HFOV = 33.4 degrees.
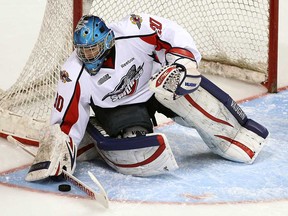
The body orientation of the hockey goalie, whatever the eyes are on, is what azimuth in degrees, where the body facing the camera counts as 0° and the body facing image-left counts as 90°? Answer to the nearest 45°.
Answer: approximately 0°

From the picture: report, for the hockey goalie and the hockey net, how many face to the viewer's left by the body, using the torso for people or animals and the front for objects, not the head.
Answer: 0

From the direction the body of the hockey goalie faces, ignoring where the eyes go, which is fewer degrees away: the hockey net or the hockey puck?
the hockey puck

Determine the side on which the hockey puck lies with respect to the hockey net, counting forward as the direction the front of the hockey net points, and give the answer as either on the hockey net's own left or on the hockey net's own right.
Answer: on the hockey net's own right
